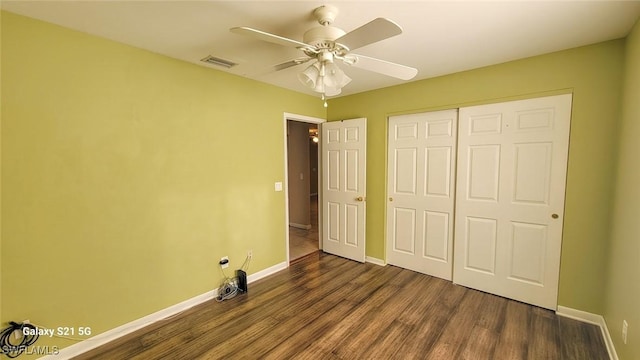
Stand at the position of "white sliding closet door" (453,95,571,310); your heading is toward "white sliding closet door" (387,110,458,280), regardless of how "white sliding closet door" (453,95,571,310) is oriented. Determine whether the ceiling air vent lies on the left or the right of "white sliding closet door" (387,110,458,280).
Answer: left

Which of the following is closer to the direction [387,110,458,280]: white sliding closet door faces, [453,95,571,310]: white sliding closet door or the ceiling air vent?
the ceiling air vent

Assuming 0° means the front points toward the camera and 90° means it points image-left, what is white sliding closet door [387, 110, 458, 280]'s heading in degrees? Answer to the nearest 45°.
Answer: approximately 45°

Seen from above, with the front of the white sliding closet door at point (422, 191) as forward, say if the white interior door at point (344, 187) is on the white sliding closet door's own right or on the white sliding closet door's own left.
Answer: on the white sliding closet door's own right

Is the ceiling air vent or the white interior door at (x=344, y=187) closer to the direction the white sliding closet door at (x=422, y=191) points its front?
the ceiling air vent

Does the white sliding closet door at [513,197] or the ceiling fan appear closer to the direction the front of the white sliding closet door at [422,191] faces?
the ceiling fan
